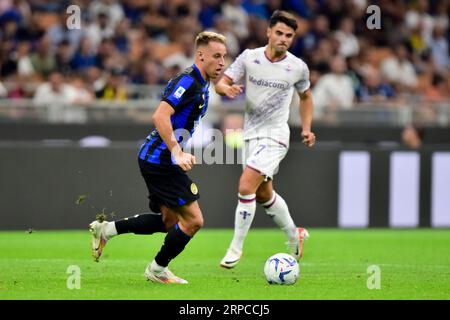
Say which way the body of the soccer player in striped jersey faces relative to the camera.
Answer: to the viewer's right
